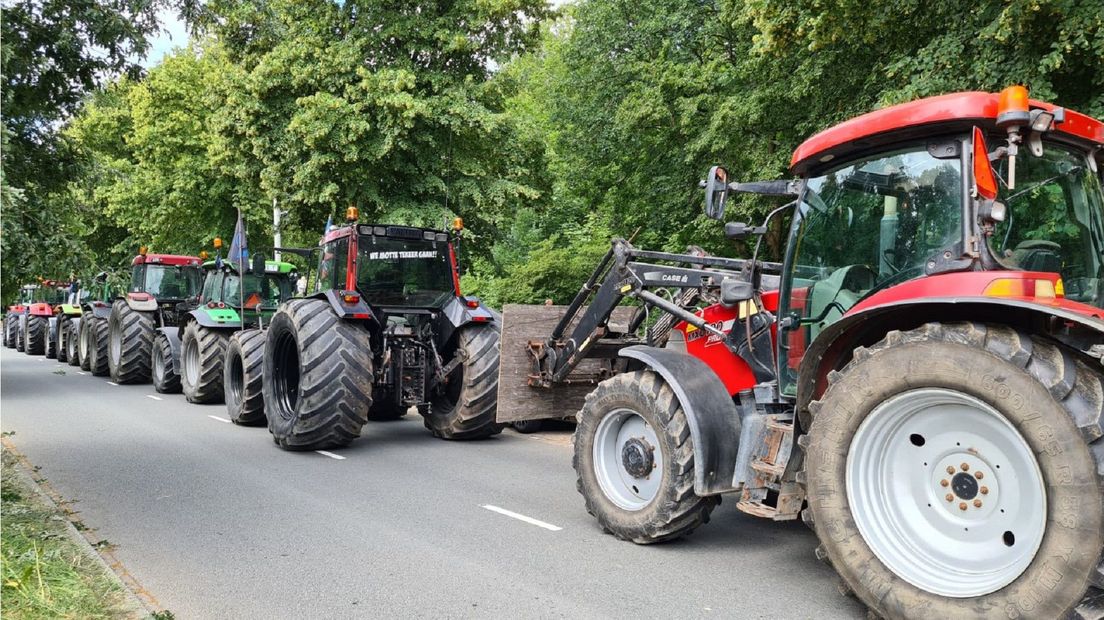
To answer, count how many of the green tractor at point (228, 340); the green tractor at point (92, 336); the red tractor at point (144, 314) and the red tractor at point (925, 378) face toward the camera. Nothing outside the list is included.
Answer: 0

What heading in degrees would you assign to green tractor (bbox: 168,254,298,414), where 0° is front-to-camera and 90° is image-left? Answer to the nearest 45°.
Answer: approximately 135°

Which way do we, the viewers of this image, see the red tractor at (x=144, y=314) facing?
facing away from the viewer and to the left of the viewer

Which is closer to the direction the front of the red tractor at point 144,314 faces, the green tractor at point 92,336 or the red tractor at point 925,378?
the green tractor

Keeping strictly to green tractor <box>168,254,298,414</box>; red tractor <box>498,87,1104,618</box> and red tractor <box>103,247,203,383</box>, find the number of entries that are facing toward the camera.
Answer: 0

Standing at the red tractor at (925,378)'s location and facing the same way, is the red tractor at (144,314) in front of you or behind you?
in front

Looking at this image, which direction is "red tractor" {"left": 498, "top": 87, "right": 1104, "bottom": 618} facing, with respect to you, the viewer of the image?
facing away from the viewer and to the left of the viewer

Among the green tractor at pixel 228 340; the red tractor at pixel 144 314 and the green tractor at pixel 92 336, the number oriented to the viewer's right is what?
0

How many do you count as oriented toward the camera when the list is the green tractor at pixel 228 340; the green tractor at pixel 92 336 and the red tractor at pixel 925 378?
0

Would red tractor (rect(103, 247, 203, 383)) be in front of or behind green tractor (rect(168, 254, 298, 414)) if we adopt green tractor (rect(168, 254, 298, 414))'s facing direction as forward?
in front

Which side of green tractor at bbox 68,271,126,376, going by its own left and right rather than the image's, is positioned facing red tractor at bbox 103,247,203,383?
back

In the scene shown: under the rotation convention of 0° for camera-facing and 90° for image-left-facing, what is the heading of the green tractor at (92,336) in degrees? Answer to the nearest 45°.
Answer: approximately 135°

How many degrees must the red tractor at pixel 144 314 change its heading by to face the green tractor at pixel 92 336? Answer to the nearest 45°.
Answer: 0° — it already faces it
